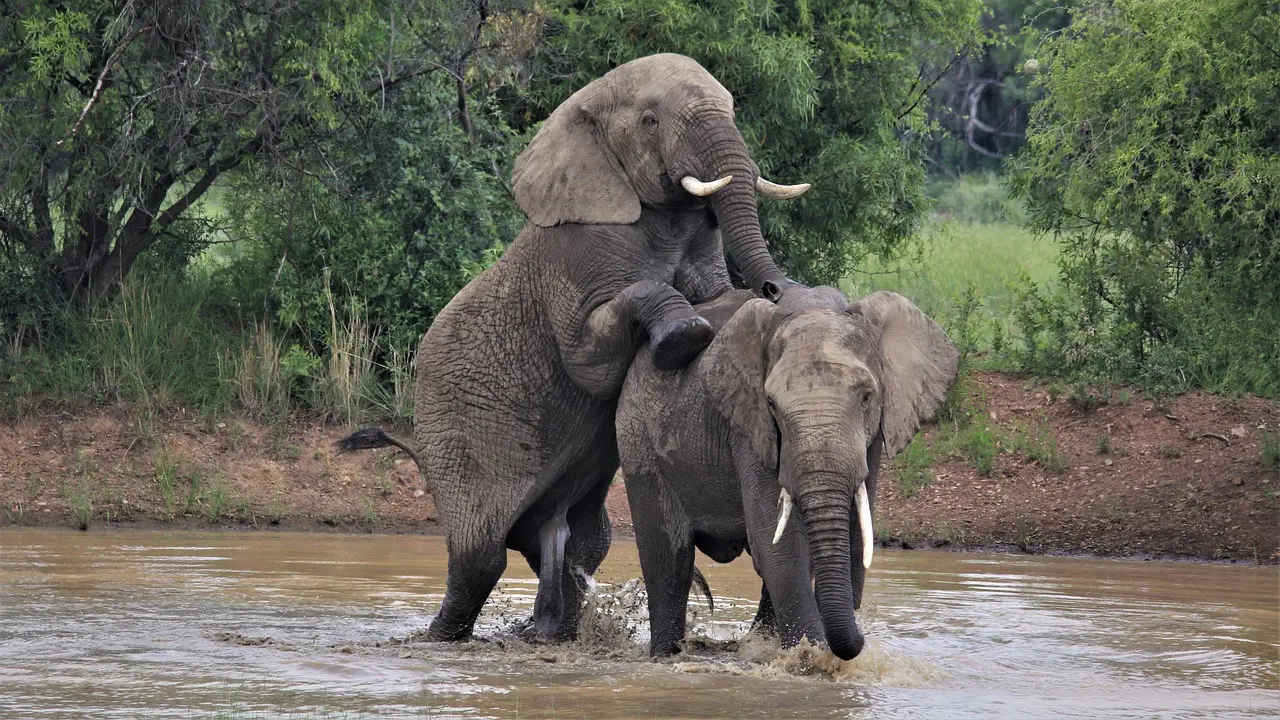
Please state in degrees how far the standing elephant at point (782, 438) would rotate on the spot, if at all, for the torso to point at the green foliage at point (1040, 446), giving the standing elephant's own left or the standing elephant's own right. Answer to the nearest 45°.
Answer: approximately 135° to the standing elephant's own left

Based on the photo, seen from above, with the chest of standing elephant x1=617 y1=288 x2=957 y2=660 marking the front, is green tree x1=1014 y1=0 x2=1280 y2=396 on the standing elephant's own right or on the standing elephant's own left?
on the standing elephant's own left

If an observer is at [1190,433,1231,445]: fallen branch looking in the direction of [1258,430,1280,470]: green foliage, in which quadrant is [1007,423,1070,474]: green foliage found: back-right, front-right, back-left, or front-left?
back-right

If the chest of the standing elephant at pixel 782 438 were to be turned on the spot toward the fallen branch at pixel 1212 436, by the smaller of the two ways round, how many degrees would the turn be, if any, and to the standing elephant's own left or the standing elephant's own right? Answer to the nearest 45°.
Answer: approximately 90° to the standing elephant's own left

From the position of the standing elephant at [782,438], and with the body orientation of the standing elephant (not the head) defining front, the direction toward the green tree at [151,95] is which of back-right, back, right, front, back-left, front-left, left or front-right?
back

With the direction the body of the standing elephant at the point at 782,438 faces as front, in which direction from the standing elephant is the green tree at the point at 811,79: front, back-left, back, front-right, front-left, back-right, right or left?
back-left

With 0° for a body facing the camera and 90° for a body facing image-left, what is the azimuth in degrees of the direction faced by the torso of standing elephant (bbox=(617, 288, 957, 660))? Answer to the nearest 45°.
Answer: approximately 315°

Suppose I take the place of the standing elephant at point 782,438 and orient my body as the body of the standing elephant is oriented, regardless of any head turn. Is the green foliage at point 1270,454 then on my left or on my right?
on my left

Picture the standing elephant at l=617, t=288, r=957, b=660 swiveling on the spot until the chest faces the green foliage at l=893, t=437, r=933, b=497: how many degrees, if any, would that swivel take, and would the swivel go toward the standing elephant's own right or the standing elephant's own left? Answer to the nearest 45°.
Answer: approximately 135° to the standing elephant's own left
